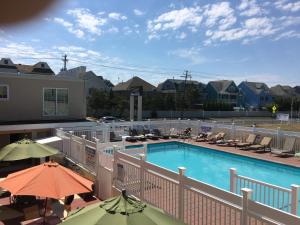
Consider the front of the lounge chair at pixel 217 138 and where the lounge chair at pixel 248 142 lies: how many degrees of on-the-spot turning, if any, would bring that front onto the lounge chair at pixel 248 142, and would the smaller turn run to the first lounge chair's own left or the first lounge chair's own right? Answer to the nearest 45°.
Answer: approximately 90° to the first lounge chair's own left

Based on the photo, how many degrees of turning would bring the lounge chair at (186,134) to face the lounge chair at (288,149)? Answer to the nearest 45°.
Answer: approximately 90° to its left

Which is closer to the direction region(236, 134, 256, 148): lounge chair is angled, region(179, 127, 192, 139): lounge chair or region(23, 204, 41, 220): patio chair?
the patio chair

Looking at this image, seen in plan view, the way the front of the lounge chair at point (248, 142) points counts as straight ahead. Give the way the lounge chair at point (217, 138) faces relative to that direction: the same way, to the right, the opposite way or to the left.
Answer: the same way

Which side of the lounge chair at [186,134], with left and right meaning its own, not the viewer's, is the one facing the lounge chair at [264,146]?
left

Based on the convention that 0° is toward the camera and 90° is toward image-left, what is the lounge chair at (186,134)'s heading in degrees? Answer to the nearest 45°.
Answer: approximately 45°

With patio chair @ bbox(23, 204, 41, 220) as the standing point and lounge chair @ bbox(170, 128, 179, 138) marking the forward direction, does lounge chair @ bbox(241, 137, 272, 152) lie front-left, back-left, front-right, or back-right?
front-right

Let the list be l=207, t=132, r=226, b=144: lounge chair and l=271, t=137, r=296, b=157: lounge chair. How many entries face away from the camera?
0

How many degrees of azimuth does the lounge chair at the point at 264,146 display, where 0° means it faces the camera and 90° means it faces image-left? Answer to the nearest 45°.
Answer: approximately 45°

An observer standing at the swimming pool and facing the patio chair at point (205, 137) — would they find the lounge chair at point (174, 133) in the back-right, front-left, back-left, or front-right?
front-left

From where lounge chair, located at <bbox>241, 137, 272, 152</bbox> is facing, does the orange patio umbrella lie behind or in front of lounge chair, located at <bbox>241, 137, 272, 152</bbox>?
in front

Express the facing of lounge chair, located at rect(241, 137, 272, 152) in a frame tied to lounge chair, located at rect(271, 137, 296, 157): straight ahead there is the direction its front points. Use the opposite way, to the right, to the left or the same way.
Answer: the same way

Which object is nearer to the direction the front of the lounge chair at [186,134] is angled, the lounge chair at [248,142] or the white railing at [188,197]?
the white railing

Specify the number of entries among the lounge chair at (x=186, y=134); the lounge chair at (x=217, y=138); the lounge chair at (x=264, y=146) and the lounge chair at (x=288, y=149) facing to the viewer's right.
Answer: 0
